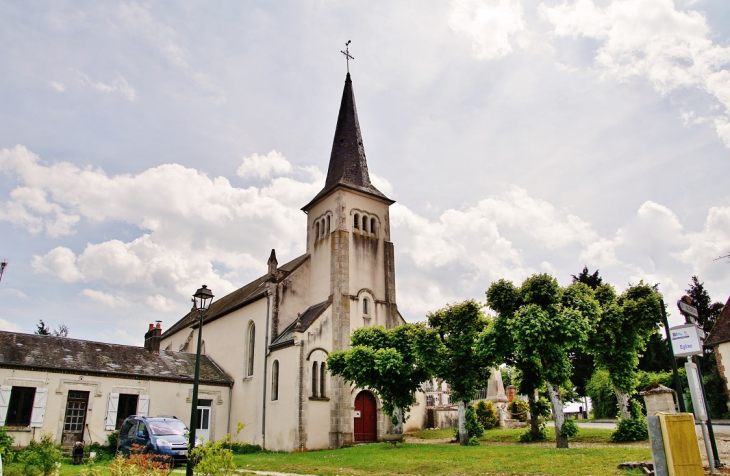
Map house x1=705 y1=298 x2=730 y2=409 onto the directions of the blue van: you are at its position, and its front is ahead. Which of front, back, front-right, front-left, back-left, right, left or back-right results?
front-left

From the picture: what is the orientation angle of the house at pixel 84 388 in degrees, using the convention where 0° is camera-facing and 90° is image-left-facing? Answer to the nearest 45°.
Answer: approximately 0°

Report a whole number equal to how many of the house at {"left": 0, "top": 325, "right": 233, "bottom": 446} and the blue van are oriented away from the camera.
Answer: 0

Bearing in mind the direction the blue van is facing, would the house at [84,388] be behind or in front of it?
behind

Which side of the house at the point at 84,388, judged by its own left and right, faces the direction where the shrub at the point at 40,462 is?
front

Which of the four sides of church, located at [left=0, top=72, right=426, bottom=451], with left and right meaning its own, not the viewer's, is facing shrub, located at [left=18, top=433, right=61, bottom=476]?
right

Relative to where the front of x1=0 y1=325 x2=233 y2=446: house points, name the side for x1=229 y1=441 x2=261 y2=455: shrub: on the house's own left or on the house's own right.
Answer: on the house's own left

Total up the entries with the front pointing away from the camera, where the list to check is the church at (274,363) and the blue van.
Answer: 0

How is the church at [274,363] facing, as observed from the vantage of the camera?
facing the viewer and to the right of the viewer

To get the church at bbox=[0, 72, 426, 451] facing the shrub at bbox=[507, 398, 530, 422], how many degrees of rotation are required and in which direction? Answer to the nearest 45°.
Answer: approximately 45° to its left

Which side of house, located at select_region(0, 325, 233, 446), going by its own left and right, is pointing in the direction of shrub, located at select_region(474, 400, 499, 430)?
left

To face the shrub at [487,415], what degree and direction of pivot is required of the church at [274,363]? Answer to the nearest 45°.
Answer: approximately 45° to its left

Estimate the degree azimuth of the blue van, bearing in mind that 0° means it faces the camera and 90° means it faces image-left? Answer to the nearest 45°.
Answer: approximately 315°
